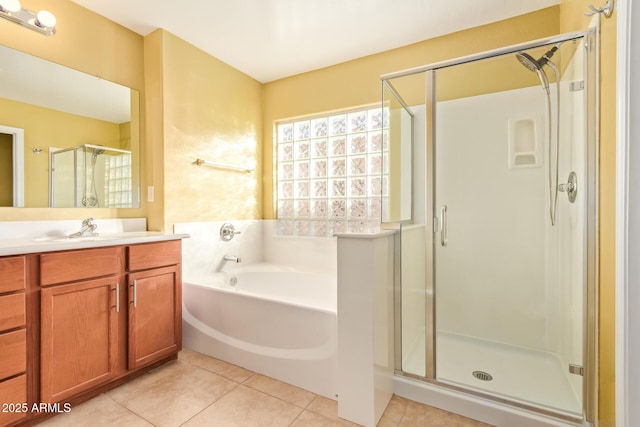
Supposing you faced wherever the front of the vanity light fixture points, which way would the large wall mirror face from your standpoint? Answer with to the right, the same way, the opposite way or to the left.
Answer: the same way

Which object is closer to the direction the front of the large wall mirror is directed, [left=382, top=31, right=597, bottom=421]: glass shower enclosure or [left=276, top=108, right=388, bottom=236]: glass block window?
the glass shower enclosure

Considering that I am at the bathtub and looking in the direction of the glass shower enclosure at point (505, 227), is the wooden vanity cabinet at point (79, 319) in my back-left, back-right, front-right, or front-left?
back-right

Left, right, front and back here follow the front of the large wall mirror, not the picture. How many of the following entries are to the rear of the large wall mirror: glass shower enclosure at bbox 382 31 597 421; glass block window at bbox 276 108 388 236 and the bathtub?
0

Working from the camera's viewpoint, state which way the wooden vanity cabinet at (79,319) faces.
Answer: facing the viewer and to the right of the viewer

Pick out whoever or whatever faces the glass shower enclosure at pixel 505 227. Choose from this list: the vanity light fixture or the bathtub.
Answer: the vanity light fixture

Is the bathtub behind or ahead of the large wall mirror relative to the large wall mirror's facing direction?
ahead

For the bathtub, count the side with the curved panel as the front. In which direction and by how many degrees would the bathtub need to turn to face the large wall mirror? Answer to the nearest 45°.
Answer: approximately 45° to its right

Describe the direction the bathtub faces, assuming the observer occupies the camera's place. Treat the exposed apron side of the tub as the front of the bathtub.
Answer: facing the viewer and to the left of the viewer

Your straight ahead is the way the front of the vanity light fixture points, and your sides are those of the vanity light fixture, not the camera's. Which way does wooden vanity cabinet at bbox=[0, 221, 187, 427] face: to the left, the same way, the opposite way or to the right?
the same way

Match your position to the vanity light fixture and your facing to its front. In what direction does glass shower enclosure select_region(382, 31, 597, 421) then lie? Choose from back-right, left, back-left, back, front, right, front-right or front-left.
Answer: front

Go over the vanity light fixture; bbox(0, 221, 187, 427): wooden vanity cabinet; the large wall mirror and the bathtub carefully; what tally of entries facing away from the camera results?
0

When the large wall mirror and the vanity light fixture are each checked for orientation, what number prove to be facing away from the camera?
0

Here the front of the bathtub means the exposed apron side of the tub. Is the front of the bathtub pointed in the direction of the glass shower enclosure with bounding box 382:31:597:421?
no
